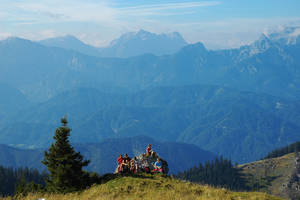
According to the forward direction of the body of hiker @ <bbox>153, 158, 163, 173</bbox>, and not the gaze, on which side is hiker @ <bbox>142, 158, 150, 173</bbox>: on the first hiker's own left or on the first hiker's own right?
on the first hiker's own right

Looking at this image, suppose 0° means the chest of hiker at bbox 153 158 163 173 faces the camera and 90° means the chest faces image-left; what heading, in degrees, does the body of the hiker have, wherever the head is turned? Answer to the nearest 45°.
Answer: approximately 0°

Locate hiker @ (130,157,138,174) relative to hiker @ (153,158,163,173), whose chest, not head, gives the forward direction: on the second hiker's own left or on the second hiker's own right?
on the second hiker's own right

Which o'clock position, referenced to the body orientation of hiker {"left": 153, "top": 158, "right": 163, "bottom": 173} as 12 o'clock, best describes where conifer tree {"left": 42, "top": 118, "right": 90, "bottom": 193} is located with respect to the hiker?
The conifer tree is roughly at 2 o'clock from the hiker.
